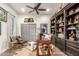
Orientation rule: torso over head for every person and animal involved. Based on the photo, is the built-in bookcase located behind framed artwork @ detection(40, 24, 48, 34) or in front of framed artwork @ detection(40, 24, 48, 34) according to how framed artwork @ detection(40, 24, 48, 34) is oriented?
in front

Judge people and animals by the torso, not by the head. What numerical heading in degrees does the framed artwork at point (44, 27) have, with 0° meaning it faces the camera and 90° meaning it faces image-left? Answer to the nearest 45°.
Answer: approximately 0°
